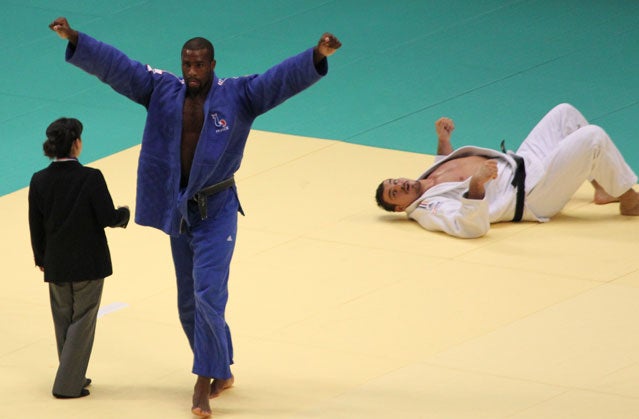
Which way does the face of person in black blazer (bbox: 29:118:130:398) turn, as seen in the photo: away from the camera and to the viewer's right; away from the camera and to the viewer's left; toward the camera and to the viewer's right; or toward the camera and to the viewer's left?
away from the camera and to the viewer's right

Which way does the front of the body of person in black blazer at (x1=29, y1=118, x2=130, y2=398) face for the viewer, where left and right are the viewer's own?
facing away from the viewer and to the right of the viewer
